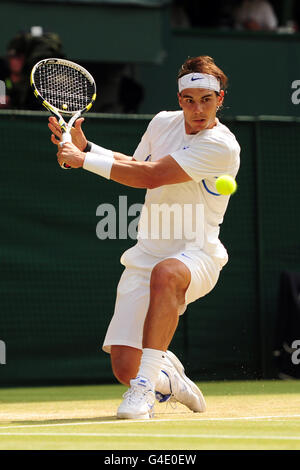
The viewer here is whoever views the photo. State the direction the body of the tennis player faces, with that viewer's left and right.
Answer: facing the viewer and to the left of the viewer

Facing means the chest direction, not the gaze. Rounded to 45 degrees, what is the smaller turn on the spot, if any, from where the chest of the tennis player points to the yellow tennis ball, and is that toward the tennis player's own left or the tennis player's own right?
approximately 90° to the tennis player's own left
